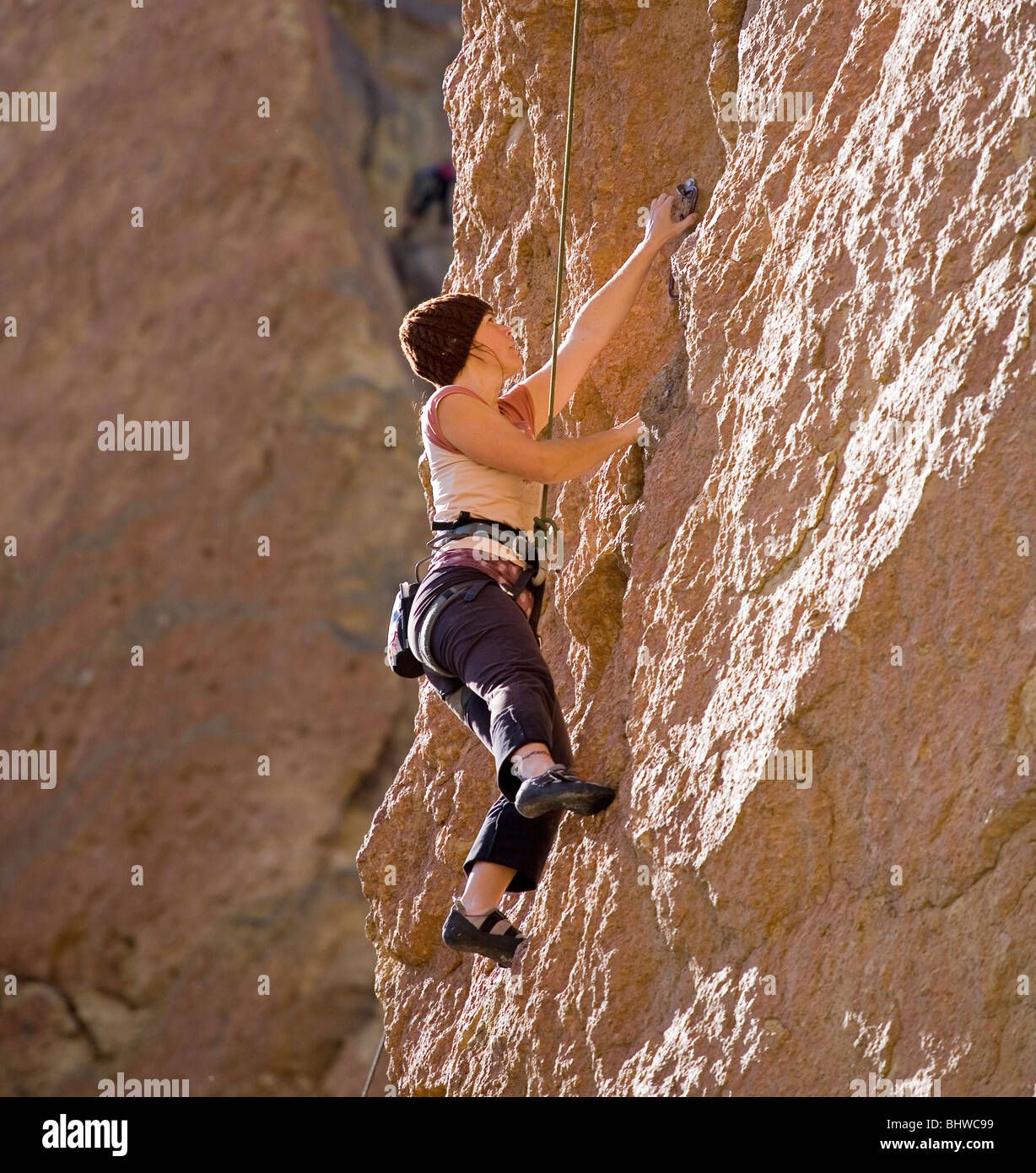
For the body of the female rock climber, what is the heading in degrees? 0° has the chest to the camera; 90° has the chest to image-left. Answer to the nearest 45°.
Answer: approximately 270°
